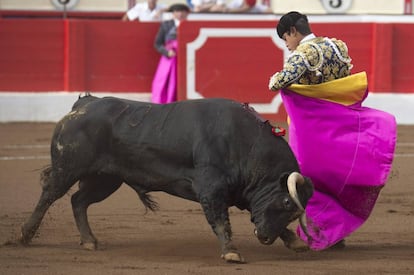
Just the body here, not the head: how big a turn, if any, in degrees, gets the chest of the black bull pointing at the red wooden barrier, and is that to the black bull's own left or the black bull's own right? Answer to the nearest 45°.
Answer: approximately 90° to the black bull's own left

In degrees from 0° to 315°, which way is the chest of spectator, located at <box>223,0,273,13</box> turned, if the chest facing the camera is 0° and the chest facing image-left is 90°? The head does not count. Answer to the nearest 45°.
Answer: approximately 0°

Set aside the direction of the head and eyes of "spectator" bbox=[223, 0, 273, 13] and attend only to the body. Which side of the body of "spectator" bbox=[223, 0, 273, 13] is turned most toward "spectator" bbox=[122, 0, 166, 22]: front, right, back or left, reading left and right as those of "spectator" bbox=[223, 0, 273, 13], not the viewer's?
right

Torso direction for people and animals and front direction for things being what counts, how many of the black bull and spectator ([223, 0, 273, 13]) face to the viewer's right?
1

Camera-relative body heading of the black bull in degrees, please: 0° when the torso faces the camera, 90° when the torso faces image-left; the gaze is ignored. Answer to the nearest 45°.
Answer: approximately 270°

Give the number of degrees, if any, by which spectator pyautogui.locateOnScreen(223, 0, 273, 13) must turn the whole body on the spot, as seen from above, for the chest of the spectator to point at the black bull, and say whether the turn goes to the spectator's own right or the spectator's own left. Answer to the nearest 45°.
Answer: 0° — they already face it

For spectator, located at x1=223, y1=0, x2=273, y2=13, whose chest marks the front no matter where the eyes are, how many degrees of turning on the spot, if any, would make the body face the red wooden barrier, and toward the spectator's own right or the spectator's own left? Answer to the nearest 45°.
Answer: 0° — they already face it

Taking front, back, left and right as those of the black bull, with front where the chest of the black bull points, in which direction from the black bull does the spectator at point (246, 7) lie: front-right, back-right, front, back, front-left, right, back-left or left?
left

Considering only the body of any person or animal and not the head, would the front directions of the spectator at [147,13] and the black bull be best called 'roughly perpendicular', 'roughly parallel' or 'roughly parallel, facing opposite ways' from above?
roughly perpendicular
